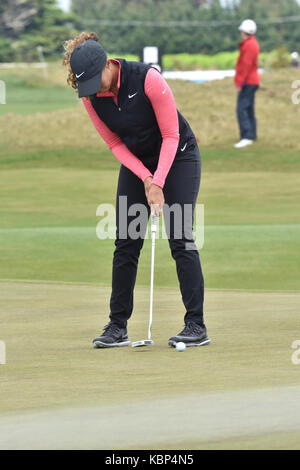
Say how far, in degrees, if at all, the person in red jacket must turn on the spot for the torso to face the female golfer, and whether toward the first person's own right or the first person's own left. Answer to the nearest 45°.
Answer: approximately 90° to the first person's own left

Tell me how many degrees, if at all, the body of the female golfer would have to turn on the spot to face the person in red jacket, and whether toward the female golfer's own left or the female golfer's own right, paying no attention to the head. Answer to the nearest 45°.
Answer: approximately 135° to the female golfer's own right

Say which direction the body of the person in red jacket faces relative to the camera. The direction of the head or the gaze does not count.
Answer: to the viewer's left

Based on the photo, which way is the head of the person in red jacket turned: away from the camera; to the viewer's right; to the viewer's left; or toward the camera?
to the viewer's left
